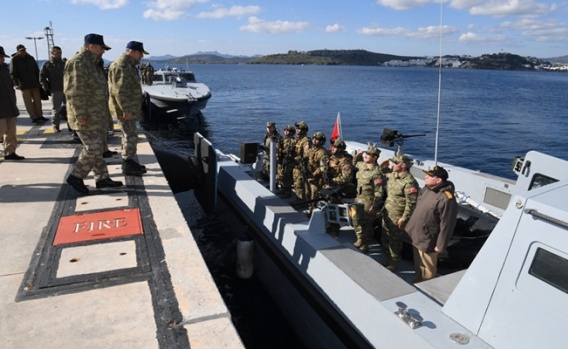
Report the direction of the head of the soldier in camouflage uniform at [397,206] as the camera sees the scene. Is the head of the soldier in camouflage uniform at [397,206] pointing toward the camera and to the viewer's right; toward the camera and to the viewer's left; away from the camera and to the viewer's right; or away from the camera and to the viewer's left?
toward the camera and to the viewer's left

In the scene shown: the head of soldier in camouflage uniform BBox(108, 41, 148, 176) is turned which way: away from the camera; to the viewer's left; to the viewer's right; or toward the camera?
to the viewer's right

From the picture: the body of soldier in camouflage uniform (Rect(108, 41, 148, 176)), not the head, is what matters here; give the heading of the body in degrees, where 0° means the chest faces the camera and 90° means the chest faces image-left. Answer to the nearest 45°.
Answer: approximately 270°

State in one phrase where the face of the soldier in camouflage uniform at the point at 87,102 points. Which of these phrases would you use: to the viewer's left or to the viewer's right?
to the viewer's right

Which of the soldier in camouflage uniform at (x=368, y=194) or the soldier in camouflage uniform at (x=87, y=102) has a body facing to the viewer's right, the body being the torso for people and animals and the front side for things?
the soldier in camouflage uniform at (x=87, y=102)

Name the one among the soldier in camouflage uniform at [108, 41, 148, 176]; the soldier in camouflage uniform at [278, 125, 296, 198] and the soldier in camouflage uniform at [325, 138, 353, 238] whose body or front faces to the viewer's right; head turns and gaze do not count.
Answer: the soldier in camouflage uniform at [108, 41, 148, 176]

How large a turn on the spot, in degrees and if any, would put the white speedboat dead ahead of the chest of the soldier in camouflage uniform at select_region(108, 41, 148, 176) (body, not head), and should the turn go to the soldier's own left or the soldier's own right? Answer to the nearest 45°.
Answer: approximately 90° to the soldier's own left

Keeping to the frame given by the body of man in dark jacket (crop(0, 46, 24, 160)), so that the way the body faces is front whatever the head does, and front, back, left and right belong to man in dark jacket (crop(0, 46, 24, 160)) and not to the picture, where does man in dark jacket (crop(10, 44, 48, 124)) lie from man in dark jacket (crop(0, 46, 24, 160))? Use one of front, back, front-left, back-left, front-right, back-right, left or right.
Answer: left

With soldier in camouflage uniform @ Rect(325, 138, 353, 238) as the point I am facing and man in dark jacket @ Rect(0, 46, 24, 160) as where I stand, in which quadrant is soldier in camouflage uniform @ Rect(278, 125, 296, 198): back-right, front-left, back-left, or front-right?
front-left

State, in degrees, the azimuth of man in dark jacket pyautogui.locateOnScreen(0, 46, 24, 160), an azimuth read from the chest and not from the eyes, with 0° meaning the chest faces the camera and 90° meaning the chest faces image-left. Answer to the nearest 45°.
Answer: approximately 270°

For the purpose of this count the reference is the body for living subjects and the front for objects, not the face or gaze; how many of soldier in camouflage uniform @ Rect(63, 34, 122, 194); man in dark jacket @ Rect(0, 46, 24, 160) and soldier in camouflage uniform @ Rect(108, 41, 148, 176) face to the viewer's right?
3

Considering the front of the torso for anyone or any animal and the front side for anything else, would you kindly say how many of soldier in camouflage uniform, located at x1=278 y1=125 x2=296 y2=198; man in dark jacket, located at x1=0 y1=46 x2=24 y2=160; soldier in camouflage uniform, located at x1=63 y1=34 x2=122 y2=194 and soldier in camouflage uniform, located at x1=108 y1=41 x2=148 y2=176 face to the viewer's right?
3

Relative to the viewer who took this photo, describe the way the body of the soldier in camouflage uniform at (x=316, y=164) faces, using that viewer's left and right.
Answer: facing the viewer and to the left of the viewer

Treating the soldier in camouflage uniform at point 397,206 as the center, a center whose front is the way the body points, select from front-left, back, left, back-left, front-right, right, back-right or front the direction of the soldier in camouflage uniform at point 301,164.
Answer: right
